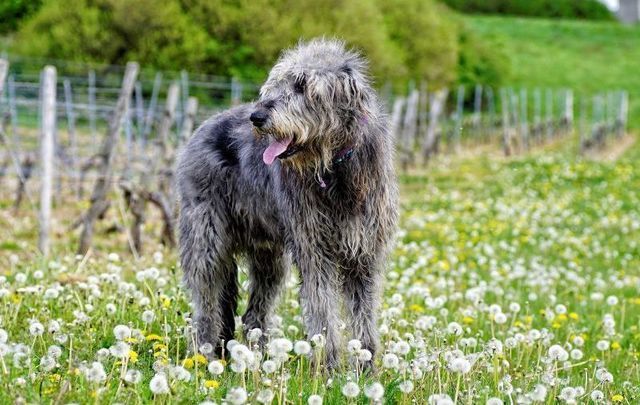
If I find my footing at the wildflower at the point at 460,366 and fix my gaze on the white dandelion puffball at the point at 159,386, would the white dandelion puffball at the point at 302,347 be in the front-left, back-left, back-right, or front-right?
front-right

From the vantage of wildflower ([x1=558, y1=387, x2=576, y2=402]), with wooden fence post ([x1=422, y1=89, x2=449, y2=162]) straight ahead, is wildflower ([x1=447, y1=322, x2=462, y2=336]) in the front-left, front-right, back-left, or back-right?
front-left

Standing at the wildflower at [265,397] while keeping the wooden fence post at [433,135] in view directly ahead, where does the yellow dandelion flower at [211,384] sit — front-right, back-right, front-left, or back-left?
front-left

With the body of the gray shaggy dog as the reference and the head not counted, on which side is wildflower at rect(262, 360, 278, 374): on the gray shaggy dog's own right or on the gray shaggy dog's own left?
on the gray shaggy dog's own right

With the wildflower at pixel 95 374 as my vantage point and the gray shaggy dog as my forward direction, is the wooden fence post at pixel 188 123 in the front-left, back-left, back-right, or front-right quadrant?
front-left
